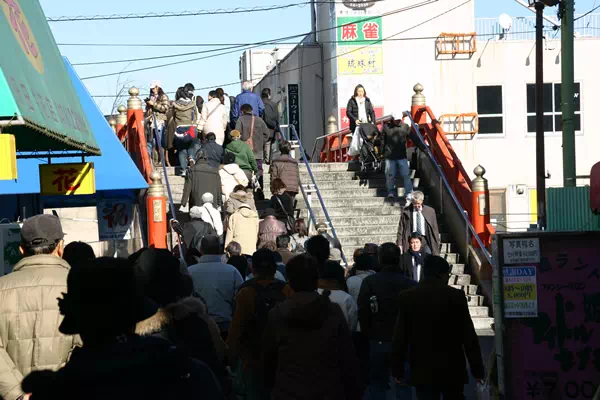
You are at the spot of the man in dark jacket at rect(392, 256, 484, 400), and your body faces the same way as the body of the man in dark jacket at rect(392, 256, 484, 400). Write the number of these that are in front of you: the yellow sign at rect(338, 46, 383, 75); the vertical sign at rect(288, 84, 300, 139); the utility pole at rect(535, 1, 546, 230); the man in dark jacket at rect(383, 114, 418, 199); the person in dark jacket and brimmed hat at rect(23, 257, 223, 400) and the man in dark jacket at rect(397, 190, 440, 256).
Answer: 5

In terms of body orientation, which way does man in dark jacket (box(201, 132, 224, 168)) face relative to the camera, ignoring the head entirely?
away from the camera

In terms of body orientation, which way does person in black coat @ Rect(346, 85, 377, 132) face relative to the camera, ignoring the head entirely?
toward the camera

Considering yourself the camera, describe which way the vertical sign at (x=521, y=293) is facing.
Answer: facing the viewer

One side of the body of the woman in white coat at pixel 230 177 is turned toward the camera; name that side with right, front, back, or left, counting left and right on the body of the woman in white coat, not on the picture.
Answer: back

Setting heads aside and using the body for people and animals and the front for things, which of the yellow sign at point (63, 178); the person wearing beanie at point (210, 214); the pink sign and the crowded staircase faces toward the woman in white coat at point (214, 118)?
the person wearing beanie

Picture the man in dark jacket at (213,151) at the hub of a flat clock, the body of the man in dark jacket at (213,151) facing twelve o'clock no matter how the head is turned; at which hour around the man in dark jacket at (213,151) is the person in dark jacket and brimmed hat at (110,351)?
the person in dark jacket and brimmed hat at (110,351) is roughly at 6 o'clock from the man in dark jacket at (213,151).

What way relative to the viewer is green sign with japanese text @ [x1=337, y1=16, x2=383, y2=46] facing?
toward the camera

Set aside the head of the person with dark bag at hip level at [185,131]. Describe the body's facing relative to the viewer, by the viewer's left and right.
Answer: facing away from the viewer

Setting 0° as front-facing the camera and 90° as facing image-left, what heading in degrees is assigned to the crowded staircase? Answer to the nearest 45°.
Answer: approximately 0°

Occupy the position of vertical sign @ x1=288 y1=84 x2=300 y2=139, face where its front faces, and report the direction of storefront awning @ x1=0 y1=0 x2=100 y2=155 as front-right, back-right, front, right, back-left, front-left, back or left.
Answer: front

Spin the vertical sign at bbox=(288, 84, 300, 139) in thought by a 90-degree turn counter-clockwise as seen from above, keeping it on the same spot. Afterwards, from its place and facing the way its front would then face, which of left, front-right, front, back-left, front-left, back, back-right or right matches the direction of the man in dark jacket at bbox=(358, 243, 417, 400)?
right

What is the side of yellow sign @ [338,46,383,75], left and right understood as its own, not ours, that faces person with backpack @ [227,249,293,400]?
front

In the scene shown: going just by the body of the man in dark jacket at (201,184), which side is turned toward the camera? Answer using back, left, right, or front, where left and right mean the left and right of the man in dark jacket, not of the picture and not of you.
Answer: back

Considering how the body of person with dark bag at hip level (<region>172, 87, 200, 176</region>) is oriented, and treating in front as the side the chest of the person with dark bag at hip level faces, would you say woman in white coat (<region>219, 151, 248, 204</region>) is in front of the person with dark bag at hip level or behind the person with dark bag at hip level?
behind

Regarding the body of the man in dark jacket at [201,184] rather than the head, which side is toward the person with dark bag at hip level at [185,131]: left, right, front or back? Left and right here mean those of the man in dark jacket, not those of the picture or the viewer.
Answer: front

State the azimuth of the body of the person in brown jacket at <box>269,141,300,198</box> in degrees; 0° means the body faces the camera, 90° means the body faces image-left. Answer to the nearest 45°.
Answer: approximately 180°

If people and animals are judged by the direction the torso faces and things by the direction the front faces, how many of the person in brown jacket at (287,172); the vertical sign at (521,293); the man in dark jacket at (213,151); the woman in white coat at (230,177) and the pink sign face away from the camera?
3
